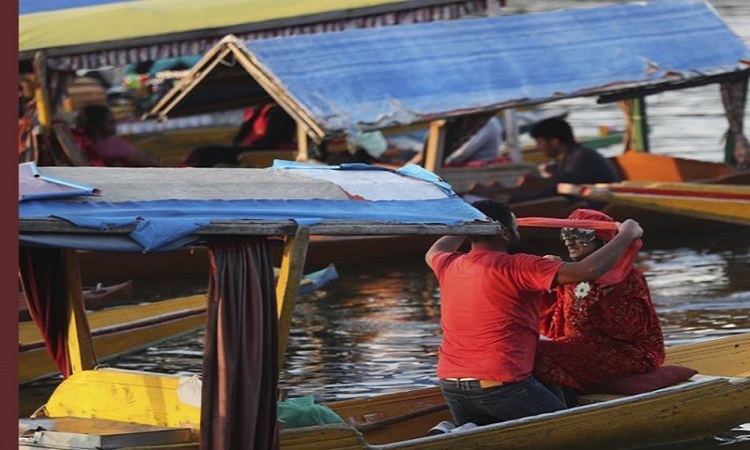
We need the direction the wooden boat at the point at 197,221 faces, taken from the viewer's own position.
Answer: facing to the right of the viewer

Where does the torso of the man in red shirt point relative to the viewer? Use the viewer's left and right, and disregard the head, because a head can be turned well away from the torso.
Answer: facing away from the viewer and to the right of the viewer

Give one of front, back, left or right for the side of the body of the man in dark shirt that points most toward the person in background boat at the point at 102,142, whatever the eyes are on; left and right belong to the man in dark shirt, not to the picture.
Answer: front

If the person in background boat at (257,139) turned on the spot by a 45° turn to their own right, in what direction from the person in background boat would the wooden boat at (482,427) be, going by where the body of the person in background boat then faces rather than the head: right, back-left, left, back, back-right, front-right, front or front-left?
back-left

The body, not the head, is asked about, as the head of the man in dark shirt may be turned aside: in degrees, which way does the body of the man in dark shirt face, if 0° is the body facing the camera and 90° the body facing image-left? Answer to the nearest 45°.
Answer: approximately 90°

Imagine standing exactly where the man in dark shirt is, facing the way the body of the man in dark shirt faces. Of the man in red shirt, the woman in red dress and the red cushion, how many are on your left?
3

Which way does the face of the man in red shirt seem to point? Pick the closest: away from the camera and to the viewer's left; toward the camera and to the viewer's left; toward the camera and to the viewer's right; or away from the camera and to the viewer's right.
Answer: away from the camera and to the viewer's right

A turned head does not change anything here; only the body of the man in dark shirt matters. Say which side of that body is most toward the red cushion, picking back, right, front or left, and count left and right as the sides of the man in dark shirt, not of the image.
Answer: left

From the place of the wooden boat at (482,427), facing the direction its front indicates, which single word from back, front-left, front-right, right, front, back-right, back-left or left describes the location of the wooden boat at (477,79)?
left
